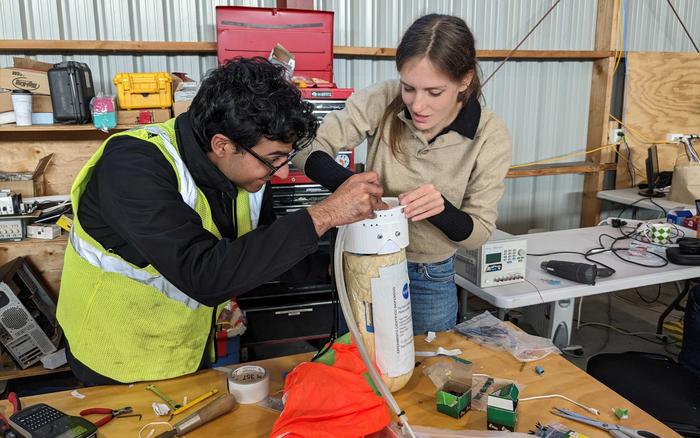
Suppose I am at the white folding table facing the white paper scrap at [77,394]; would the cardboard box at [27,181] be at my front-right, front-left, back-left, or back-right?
front-right

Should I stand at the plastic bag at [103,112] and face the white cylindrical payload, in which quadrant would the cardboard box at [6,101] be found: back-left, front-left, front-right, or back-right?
back-right

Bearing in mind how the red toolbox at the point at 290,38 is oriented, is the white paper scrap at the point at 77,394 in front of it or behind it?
in front

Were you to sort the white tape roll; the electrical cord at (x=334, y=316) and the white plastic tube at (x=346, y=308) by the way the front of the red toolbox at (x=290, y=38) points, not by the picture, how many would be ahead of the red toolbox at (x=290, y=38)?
3

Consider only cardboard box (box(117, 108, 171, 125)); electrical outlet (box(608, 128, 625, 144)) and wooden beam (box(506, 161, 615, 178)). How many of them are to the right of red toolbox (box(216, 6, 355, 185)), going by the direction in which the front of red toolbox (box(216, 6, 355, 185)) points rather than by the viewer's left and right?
1

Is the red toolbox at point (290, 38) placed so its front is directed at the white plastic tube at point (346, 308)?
yes

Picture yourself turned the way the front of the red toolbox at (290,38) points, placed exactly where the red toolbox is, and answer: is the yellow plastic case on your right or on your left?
on your right

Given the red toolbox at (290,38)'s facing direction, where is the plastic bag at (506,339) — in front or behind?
in front

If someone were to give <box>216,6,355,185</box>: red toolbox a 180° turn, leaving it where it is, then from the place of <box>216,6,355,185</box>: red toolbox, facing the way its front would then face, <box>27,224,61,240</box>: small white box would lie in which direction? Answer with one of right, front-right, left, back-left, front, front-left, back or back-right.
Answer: left

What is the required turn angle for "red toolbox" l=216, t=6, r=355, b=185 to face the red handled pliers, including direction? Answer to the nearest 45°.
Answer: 0° — it already faces it

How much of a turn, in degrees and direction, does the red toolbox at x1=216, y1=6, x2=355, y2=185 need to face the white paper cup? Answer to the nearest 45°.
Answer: approximately 90° to its right

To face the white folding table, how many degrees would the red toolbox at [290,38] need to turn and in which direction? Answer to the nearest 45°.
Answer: approximately 45° to its left

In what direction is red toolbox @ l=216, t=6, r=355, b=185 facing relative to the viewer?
toward the camera

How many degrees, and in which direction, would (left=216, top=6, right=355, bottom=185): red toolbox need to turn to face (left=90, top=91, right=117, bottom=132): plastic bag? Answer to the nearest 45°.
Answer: approximately 90° to its right

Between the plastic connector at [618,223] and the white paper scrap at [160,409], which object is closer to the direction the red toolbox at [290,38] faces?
the white paper scrap

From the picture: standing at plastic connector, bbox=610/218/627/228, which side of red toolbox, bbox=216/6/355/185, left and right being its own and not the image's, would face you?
left
